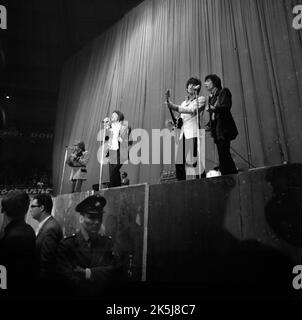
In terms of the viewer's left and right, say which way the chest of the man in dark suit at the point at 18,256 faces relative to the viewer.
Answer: facing away from the viewer and to the left of the viewer

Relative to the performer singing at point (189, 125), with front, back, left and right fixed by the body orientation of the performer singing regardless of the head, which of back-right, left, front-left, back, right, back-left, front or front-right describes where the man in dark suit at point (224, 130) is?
left

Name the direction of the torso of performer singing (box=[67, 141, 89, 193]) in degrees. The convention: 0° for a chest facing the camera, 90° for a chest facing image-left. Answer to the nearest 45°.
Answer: approximately 45°

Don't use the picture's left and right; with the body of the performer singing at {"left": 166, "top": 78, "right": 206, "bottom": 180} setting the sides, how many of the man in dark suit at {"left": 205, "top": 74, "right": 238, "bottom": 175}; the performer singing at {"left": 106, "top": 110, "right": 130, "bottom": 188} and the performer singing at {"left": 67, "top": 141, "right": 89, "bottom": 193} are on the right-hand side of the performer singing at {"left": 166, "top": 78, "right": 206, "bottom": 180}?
2

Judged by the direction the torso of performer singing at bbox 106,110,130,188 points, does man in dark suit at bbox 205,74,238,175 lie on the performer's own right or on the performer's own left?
on the performer's own left

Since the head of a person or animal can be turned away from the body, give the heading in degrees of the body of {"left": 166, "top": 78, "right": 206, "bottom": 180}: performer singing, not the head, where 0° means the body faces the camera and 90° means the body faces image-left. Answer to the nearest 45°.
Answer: approximately 45°

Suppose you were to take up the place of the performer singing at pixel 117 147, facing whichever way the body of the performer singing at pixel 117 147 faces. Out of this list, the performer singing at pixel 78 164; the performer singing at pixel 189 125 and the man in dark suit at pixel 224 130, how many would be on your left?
2

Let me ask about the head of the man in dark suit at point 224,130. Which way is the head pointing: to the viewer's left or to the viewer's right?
to the viewer's left

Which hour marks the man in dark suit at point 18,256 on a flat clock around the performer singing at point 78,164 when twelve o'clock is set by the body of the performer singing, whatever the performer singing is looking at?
The man in dark suit is roughly at 11 o'clock from the performer singing.
